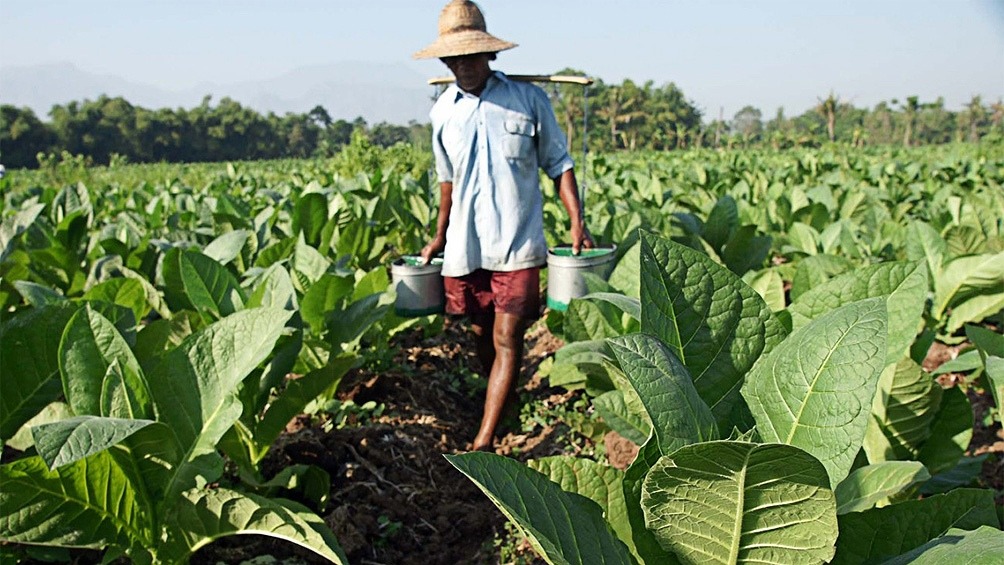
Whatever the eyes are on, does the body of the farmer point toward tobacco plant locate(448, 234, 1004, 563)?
yes

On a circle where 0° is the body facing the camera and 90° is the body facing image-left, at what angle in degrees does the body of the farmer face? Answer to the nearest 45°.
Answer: approximately 0°
